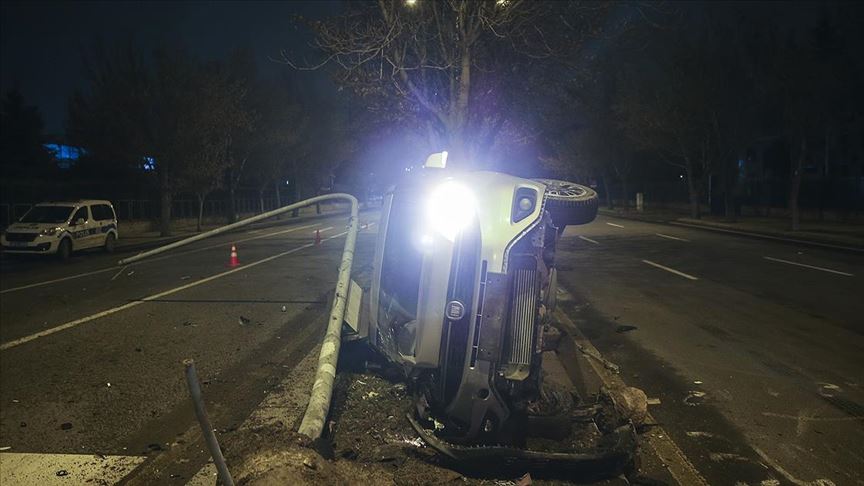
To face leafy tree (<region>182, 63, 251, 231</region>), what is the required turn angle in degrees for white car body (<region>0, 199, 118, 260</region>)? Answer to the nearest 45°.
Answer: approximately 180°

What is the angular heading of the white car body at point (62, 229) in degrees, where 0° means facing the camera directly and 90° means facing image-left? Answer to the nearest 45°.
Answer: approximately 45°

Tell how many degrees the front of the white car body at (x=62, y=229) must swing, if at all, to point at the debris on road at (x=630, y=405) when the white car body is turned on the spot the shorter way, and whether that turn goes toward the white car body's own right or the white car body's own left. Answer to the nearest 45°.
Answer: approximately 45° to the white car body's own left

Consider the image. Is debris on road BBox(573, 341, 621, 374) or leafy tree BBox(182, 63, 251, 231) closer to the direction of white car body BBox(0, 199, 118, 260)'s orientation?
the debris on road

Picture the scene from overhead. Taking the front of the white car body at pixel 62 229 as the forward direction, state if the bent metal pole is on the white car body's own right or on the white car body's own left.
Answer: on the white car body's own left
